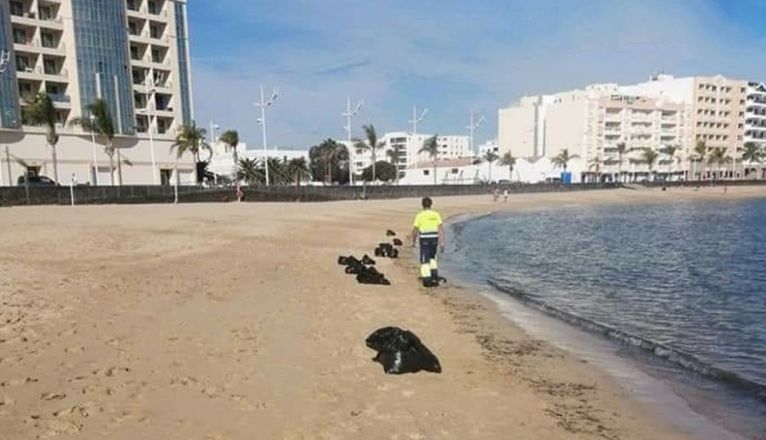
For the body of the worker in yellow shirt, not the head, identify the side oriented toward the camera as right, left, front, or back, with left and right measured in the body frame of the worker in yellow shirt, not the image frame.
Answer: back

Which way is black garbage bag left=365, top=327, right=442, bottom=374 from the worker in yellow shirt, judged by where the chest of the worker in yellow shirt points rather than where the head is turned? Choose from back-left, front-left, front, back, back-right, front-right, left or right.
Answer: back

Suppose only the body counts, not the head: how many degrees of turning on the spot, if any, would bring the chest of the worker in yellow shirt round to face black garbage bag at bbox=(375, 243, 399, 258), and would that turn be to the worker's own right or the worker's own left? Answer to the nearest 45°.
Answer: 0° — they already face it

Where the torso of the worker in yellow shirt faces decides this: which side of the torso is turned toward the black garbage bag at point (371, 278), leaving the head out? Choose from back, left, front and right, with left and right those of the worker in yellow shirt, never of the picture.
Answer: left
